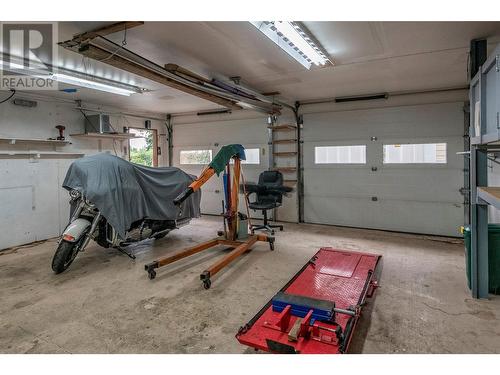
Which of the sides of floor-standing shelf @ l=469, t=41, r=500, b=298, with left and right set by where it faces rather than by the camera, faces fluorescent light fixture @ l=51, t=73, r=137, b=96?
front

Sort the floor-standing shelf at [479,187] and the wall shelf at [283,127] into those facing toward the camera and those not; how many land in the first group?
1

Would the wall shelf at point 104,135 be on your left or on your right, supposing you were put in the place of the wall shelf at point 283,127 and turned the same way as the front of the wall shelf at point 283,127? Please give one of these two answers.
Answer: on your right

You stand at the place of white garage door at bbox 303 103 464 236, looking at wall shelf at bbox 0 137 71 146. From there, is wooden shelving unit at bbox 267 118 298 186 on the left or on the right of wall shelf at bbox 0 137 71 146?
right

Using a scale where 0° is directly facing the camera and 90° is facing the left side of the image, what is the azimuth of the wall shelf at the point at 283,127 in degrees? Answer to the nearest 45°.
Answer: approximately 0°

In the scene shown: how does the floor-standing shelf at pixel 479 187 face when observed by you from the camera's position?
facing to the left of the viewer

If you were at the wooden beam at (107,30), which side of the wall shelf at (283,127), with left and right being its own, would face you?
front

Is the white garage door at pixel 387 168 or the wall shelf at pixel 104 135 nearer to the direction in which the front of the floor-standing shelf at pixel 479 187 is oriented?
the wall shelf
